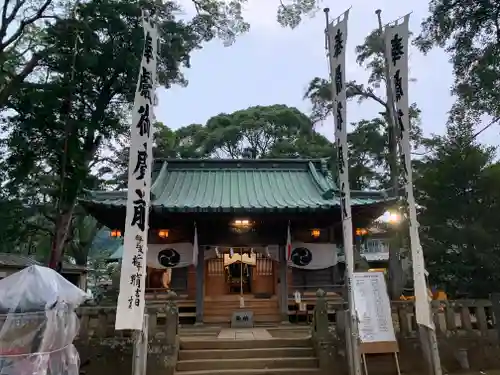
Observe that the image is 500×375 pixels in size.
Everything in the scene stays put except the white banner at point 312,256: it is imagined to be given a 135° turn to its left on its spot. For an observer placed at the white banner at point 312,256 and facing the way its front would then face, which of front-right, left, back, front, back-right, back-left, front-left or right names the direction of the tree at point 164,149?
left

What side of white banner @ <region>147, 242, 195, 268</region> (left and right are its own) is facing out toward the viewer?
front

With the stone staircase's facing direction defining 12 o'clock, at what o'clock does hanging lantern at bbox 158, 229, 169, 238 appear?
The hanging lantern is roughly at 5 o'clock from the stone staircase.

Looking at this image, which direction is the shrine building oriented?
toward the camera

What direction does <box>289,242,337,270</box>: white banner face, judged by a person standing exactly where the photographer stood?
facing the viewer

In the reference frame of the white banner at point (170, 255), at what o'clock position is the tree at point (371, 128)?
The tree is roughly at 8 o'clock from the white banner.

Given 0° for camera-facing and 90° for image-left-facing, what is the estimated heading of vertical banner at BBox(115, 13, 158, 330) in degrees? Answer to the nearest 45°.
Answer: approximately 0°

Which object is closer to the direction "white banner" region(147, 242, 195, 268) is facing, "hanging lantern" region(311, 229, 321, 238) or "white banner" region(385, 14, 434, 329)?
the white banner

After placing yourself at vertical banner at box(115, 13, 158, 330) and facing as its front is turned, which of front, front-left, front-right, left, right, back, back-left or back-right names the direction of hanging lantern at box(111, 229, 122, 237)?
back

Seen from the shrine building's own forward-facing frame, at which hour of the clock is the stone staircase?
The stone staircase is roughly at 12 o'clock from the shrine building.

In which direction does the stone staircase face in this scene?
toward the camera

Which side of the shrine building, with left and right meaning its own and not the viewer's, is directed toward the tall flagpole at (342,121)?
front

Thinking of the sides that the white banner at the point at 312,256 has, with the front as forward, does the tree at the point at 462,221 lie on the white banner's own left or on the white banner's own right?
on the white banner's own left
